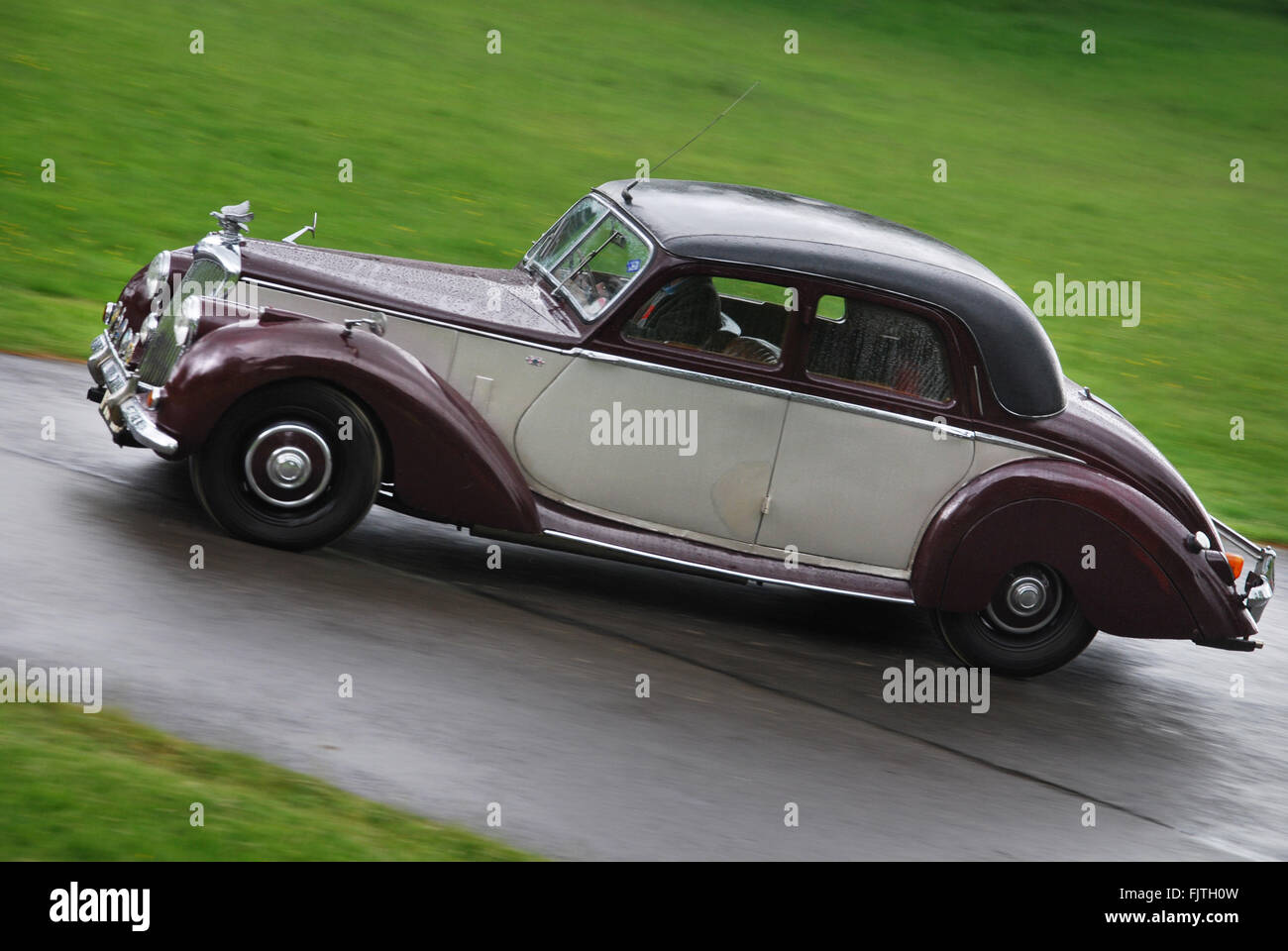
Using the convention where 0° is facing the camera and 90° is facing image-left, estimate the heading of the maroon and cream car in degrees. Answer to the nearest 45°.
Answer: approximately 90°
